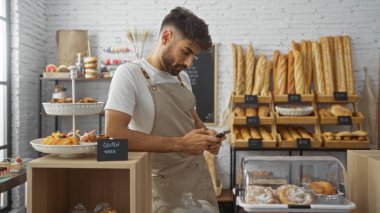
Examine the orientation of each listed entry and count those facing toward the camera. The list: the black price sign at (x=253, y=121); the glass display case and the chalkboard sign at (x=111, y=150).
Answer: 3

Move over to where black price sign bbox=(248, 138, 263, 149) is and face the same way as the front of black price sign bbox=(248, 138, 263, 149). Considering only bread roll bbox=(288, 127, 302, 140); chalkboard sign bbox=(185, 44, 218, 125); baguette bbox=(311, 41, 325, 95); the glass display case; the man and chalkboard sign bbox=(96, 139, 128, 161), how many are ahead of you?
3

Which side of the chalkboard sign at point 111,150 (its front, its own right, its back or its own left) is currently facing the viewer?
front

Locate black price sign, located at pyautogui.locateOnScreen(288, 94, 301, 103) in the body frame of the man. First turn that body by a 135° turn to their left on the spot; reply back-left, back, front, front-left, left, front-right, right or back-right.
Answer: front-right

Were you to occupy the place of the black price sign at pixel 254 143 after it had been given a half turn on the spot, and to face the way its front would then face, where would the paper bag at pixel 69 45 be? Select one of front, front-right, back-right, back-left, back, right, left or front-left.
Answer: left

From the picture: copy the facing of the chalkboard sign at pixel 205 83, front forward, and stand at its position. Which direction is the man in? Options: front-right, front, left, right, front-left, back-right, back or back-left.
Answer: front

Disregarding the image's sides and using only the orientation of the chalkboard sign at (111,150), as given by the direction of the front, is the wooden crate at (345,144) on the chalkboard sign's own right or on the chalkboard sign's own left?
on the chalkboard sign's own left

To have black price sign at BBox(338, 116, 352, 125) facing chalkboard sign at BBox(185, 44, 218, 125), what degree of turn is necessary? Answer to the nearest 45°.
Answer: approximately 90° to its right

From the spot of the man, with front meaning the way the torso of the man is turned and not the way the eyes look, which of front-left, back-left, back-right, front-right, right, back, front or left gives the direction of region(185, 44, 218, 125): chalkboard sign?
back-left

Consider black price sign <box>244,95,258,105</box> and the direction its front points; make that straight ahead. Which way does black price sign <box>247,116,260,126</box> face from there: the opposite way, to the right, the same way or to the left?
the same way

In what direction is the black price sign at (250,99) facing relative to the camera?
toward the camera

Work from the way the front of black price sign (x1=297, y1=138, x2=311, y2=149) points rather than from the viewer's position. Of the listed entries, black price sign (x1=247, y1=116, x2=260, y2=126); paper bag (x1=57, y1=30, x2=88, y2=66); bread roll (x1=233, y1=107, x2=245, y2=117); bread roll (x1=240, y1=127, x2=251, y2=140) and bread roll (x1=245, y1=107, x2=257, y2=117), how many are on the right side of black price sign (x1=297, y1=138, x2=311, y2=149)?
5

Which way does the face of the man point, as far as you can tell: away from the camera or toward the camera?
toward the camera

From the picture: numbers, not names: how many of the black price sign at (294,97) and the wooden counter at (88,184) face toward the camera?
2

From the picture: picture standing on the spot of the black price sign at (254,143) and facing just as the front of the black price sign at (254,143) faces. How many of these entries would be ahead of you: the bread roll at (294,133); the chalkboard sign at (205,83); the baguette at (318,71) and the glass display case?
1

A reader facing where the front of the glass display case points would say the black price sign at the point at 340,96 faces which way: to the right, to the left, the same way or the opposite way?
the same way

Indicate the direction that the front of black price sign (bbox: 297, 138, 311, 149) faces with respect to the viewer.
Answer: facing the viewer
